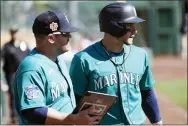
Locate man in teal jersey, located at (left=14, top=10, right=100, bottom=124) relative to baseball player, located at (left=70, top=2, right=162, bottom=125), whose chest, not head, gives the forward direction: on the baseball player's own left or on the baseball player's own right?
on the baseball player's own right

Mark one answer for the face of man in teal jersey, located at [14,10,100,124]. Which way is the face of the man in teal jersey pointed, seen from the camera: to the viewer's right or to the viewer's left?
to the viewer's right

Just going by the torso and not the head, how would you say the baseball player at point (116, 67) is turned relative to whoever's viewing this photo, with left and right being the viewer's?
facing the viewer and to the right of the viewer
